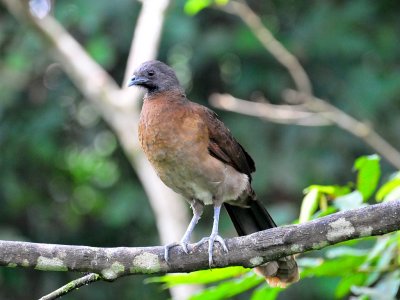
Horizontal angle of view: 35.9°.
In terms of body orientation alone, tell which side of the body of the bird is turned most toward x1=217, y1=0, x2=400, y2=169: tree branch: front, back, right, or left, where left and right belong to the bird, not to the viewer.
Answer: back

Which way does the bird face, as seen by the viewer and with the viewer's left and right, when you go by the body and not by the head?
facing the viewer and to the left of the viewer
